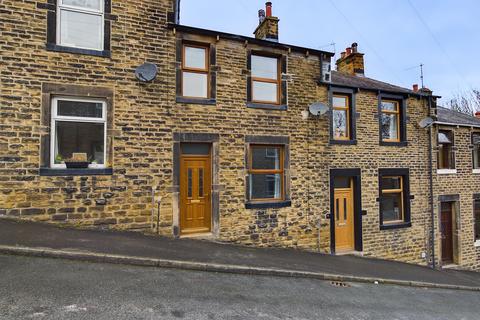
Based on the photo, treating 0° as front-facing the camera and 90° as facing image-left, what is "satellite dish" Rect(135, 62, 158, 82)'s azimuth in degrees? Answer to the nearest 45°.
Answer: approximately 45°

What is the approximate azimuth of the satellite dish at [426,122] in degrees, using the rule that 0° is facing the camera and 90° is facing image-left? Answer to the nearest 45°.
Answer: approximately 45°
